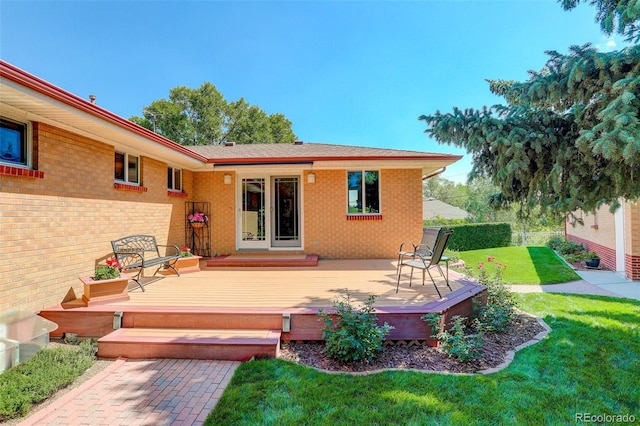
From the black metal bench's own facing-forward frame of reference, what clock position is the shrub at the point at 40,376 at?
The shrub is roughly at 2 o'clock from the black metal bench.

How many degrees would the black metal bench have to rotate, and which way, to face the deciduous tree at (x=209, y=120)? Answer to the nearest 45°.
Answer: approximately 135° to its left

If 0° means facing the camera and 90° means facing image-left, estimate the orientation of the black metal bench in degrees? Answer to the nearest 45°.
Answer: approximately 315°

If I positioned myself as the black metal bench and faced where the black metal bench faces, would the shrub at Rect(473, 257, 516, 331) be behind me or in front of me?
in front

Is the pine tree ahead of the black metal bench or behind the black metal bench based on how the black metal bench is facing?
ahead

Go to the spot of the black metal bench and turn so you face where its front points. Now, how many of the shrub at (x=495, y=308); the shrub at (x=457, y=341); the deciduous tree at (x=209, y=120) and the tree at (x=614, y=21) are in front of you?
3
